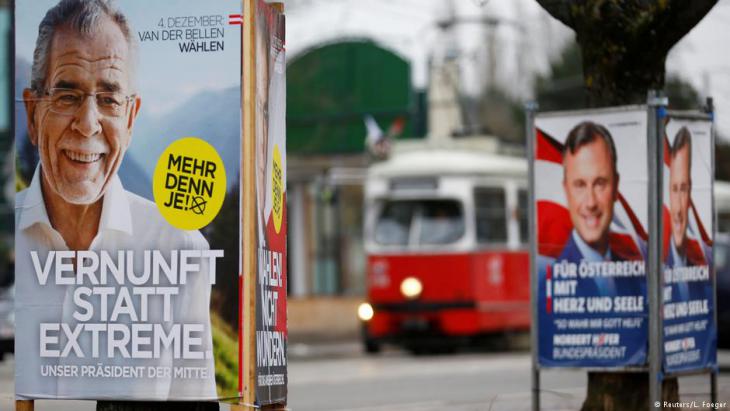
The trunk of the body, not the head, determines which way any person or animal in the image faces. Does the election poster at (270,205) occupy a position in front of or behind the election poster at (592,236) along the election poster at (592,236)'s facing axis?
in front

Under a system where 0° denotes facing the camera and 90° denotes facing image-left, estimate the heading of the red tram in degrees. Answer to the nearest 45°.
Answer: approximately 45°

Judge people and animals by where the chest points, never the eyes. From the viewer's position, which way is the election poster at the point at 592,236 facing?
facing the viewer and to the left of the viewer

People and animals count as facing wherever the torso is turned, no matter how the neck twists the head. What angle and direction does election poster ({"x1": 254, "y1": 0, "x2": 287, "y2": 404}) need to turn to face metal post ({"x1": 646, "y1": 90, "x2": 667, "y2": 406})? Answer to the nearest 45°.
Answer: approximately 45° to its left

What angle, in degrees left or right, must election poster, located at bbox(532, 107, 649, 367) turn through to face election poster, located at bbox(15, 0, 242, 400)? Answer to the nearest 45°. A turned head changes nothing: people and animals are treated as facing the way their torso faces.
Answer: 0° — it already faces it

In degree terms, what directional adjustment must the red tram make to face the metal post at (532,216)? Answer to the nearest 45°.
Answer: approximately 45° to its left

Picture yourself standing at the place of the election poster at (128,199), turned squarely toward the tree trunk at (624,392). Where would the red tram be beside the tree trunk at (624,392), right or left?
left

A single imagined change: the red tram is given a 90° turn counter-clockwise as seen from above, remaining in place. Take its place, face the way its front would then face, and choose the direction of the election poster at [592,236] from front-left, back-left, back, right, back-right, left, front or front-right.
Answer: front-right

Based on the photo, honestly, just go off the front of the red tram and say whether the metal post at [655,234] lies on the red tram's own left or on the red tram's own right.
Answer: on the red tram's own left

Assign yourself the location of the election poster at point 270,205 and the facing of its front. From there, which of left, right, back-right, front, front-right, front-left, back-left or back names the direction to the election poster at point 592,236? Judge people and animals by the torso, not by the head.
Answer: front-left

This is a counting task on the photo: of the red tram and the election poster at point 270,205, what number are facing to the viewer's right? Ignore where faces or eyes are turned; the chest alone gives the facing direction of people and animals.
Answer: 1

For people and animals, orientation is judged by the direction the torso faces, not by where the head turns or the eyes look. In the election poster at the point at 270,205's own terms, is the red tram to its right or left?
on its left

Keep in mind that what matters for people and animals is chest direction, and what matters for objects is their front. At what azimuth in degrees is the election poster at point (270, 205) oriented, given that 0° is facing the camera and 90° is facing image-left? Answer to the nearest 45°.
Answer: approximately 270°

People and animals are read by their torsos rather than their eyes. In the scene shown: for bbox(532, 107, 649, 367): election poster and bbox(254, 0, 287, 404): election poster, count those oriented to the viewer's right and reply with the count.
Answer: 1
